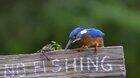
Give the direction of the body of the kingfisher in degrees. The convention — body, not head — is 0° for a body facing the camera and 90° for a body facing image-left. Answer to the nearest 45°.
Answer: approximately 90°
